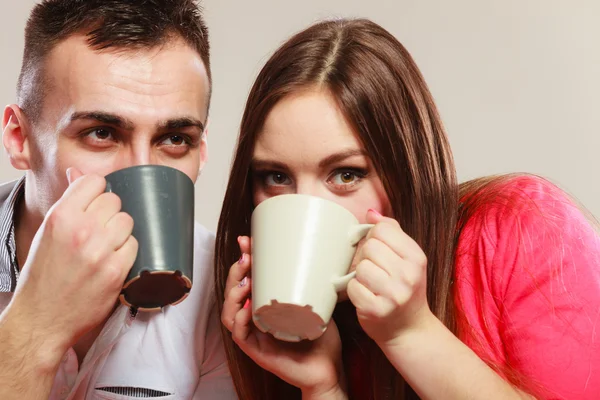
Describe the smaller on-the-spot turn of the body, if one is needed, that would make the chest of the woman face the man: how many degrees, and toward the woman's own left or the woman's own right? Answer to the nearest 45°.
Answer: approximately 45° to the woman's own right

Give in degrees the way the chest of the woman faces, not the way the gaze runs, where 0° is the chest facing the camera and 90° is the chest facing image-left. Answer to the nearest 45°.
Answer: approximately 45°
